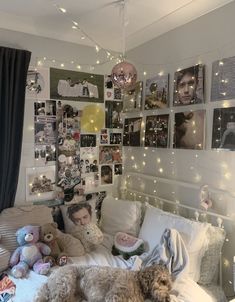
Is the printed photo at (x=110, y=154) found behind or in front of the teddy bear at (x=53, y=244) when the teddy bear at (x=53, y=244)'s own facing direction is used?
behind

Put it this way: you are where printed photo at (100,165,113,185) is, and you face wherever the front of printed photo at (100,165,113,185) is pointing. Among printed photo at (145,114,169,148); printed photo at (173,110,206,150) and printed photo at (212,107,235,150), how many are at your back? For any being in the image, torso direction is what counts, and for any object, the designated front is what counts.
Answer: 0

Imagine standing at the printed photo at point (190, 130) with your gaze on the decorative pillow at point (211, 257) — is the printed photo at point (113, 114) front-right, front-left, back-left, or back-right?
back-right

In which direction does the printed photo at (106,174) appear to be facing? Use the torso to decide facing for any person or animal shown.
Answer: toward the camera

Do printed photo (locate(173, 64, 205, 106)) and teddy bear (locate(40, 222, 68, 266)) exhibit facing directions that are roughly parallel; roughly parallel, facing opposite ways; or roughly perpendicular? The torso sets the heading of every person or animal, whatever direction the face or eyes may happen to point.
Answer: roughly perpendicular

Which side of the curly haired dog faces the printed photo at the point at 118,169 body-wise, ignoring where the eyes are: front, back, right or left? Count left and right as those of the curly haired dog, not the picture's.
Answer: left

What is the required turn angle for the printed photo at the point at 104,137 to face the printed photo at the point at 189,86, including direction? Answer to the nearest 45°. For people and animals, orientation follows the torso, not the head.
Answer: approximately 45° to its left

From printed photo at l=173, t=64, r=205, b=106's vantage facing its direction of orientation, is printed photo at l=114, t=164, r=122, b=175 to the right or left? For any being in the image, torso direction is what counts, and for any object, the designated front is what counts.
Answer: on its right

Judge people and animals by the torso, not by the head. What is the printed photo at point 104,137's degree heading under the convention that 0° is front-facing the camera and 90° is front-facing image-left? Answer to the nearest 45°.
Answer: approximately 0°

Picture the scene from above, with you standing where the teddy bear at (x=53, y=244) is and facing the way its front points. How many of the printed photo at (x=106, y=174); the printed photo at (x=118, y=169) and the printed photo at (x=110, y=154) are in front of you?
0

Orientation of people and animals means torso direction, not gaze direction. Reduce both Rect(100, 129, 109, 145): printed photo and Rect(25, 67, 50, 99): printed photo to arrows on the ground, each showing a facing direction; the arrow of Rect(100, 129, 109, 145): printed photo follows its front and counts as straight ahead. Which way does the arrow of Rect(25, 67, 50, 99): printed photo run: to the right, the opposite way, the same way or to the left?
the same way

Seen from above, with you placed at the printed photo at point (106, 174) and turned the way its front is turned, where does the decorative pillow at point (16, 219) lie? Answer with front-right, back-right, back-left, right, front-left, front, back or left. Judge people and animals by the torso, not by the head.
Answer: front-right

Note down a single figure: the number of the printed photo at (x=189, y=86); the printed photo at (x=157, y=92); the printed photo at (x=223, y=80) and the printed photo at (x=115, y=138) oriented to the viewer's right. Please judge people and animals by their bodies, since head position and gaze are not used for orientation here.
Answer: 0
